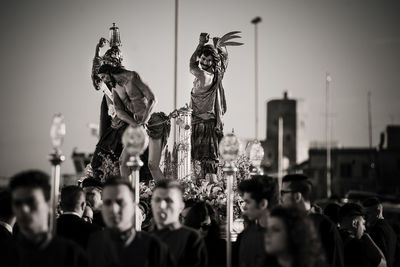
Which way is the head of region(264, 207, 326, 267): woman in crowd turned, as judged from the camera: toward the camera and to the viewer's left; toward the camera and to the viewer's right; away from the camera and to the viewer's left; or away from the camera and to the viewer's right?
toward the camera and to the viewer's left

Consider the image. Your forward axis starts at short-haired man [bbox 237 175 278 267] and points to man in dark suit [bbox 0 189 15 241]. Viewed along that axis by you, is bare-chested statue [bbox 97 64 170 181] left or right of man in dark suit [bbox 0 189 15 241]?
right

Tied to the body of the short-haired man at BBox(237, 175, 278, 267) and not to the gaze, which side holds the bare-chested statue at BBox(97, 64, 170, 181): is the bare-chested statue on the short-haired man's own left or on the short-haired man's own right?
on the short-haired man's own right
